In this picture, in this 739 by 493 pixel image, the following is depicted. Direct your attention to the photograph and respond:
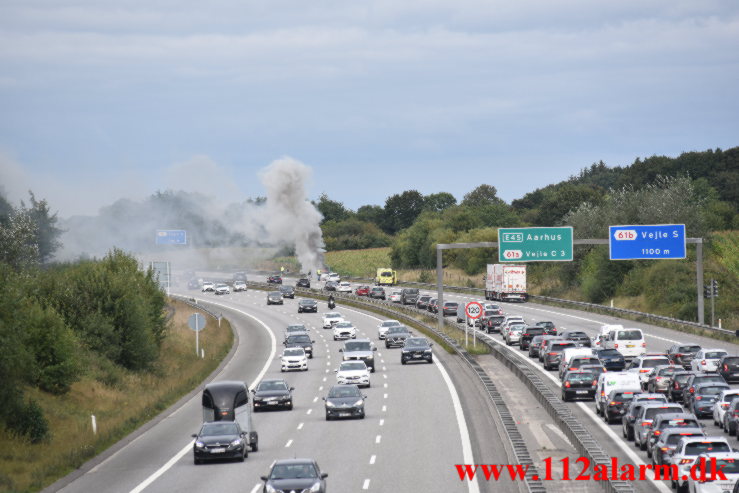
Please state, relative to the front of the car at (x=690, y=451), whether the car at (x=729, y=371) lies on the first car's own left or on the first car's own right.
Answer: on the first car's own right

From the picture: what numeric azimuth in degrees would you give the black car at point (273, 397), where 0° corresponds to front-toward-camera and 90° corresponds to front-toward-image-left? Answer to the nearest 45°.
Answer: approximately 0°

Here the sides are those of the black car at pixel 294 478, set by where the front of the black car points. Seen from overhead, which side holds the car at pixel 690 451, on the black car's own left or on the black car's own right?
on the black car's own left

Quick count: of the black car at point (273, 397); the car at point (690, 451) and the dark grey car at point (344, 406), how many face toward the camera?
2

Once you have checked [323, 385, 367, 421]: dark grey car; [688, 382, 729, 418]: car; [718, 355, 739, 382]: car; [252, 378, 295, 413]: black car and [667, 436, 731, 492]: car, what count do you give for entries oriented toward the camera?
2

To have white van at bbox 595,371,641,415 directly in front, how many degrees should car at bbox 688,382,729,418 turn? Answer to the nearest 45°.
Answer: approximately 45° to its left

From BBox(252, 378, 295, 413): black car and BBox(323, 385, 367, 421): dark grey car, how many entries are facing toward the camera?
2

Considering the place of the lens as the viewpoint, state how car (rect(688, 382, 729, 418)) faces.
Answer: facing away from the viewer and to the left of the viewer

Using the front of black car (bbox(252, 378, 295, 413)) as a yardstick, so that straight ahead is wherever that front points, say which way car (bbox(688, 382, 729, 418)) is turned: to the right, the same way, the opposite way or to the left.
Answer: the opposite way

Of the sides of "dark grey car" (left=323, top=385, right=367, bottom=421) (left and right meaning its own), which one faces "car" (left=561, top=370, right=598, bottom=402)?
left
